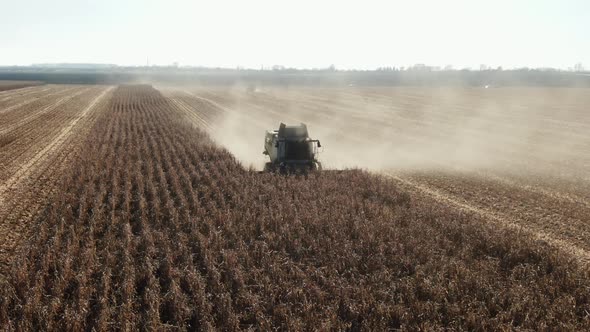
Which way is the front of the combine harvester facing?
toward the camera
